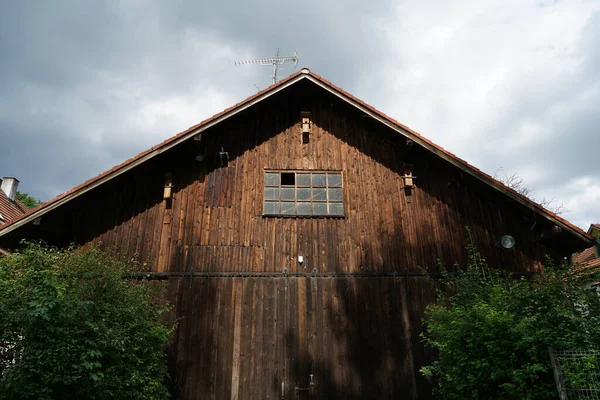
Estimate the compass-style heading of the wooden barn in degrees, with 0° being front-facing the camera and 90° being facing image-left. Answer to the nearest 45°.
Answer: approximately 0°

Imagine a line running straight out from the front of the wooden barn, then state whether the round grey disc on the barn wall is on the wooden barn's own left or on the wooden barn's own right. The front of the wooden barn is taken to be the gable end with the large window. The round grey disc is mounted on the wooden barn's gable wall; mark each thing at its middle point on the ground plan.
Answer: on the wooden barn's own left

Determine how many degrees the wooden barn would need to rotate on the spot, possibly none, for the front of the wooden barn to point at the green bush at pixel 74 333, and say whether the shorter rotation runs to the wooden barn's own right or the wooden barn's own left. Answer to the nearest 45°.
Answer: approximately 45° to the wooden barn's own right
